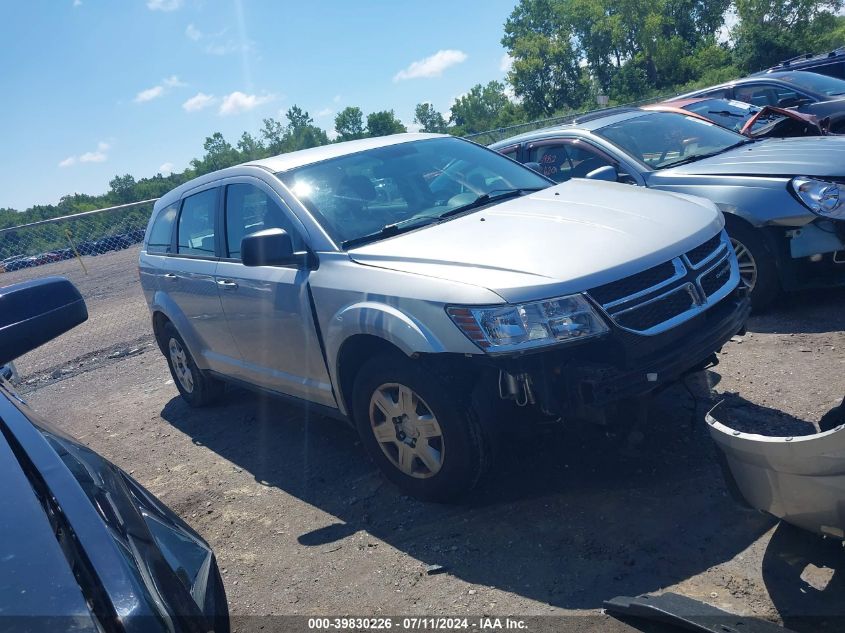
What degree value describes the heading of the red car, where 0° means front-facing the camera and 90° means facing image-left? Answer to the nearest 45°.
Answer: approximately 315°

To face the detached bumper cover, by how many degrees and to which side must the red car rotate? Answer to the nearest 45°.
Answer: approximately 45° to its right

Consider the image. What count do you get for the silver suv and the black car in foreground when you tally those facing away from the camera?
0

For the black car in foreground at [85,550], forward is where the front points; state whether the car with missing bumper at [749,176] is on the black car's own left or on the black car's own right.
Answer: on the black car's own left

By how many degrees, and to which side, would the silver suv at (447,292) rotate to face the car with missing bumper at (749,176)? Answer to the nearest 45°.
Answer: approximately 90° to its left

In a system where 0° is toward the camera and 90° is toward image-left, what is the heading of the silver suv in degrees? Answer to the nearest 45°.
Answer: approximately 315°

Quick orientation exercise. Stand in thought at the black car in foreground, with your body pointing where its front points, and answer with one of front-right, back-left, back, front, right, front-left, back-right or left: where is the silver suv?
left
